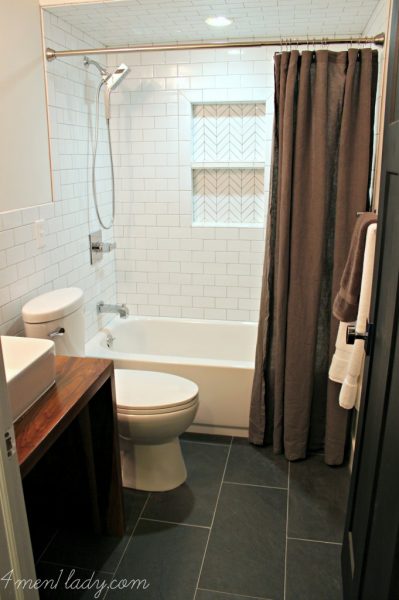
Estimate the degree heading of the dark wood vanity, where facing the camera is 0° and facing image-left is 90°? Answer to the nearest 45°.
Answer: approximately 270°

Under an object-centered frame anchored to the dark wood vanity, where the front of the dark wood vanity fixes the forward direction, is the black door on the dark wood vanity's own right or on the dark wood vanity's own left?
on the dark wood vanity's own right

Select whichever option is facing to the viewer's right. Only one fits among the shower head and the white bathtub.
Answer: the shower head

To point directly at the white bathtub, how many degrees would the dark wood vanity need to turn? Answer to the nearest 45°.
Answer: approximately 45° to its left

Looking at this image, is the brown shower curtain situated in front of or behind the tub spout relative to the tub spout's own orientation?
in front

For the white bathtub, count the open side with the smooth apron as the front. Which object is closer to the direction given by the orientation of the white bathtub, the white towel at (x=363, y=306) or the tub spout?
the white towel

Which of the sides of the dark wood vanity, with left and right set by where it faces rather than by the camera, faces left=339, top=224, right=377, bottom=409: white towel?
front

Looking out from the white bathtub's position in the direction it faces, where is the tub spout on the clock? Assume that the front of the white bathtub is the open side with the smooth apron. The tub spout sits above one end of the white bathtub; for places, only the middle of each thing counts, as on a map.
The tub spout is roughly at 4 o'clock from the white bathtub.

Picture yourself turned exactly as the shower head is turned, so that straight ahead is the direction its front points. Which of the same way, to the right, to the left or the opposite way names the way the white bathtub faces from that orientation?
to the right

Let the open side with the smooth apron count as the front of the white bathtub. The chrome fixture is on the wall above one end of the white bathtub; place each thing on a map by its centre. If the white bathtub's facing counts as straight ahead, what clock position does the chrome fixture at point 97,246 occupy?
The chrome fixture is roughly at 4 o'clock from the white bathtub.

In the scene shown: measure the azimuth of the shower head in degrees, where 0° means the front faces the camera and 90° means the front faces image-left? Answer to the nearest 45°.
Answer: approximately 270°

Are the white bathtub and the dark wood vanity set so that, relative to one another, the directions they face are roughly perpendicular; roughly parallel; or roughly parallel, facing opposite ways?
roughly perpendicular

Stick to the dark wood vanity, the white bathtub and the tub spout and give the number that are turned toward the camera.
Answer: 1

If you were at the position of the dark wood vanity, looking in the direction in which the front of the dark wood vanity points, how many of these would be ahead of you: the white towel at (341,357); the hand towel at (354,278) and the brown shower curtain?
3
